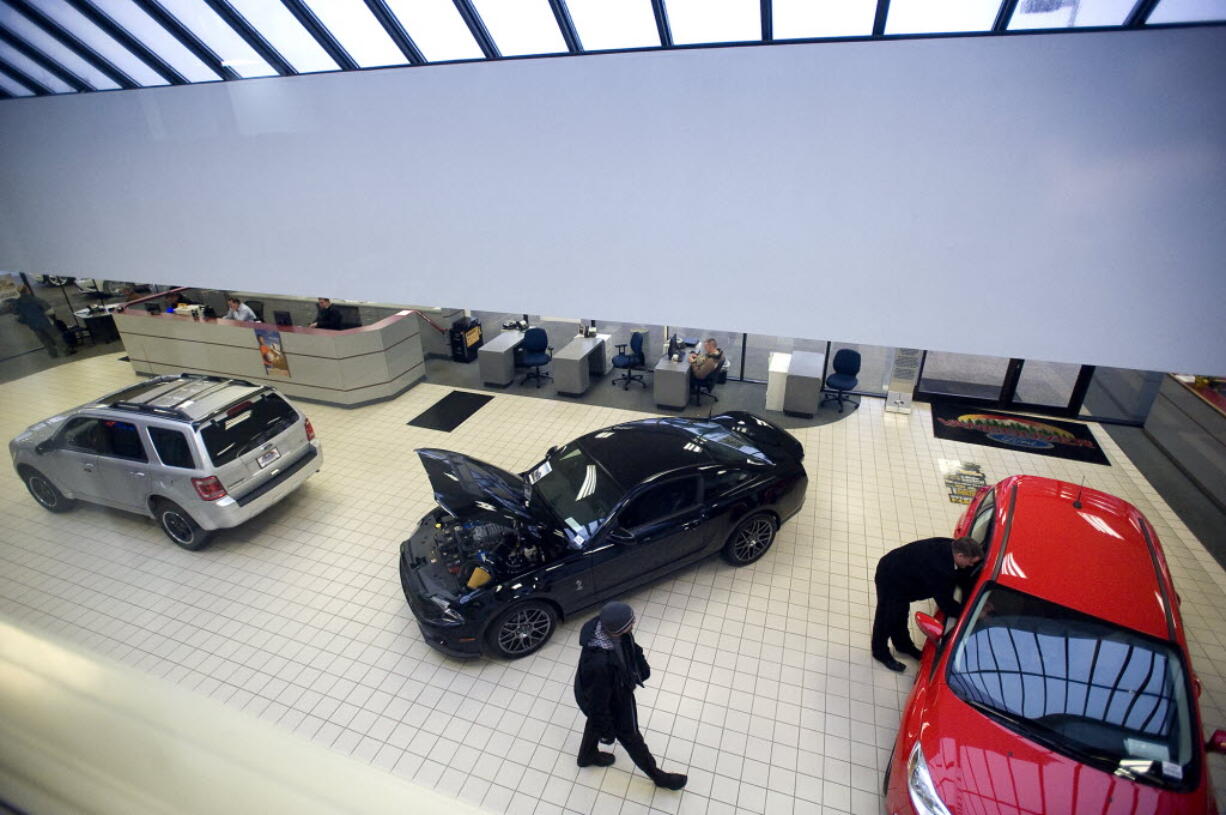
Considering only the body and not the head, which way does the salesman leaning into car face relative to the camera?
to the viewer's right

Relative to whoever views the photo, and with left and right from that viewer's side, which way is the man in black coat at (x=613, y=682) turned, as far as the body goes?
facing to the right of the viewer

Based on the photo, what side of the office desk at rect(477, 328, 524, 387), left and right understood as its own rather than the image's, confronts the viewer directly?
right

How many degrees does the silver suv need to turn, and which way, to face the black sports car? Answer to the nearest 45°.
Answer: approximately 180°

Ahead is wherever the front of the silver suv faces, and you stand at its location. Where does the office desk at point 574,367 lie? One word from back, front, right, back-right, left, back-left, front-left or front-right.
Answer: back-right

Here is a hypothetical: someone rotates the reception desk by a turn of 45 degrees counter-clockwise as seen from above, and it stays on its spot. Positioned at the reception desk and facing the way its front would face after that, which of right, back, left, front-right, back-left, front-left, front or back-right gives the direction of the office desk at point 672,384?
front

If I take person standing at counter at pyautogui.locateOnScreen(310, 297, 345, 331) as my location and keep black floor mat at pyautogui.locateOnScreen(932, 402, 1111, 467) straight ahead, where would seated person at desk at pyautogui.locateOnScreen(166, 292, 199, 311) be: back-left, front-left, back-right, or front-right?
back-left

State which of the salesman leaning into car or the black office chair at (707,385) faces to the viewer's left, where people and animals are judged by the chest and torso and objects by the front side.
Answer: the black office chair

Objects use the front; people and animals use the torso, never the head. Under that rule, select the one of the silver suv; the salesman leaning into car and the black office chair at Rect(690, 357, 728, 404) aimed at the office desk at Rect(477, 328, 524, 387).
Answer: the black office chair

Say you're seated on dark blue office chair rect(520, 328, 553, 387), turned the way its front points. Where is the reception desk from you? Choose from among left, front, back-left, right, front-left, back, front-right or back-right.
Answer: front-right

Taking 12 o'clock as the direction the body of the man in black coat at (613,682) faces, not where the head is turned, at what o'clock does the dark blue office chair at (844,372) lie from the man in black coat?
The dark blue office chair is roughly at 10 o'clock from the man in black coat.

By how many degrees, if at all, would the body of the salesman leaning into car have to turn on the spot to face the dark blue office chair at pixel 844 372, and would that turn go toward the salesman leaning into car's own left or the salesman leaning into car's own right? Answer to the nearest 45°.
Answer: approximately 90° to the salesman leaning into car's own left

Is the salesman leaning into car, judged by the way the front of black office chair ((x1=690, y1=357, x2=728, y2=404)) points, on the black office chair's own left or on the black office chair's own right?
on the black office chair's own left

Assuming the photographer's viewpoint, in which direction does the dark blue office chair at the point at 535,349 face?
facing the viewer and to the left of the viewer

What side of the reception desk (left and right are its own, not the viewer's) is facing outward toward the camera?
front
